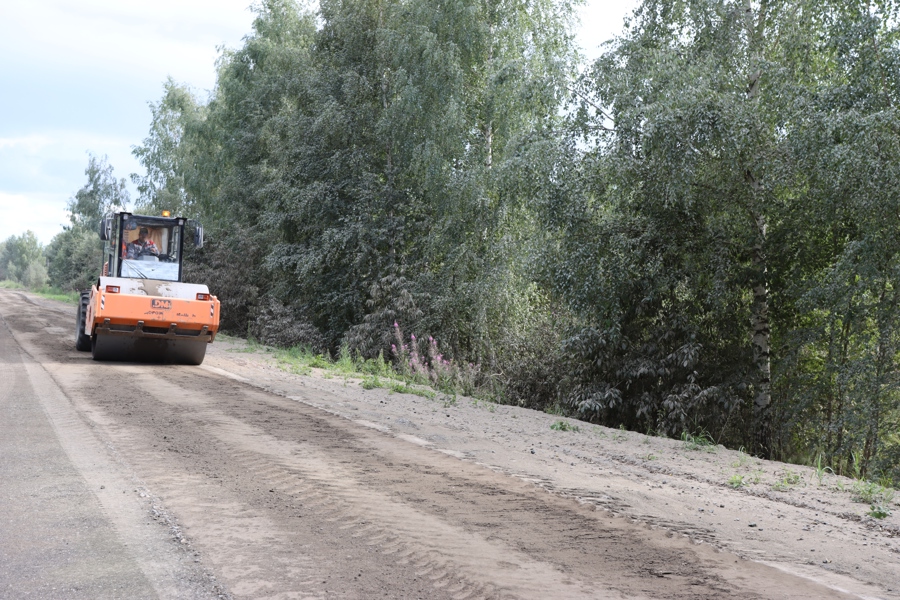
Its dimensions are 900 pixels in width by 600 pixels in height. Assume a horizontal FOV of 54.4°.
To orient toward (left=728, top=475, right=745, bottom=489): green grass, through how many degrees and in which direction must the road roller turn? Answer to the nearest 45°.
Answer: approximately 45° to its left

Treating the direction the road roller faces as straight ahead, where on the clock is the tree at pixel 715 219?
The tree is roughly at 10 o'clock from the road roller.

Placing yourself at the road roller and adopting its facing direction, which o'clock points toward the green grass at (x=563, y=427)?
The green grass is roughly at 11 o'clock from the road roller.

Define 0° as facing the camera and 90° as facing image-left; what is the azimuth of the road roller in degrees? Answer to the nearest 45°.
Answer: approximately 0°

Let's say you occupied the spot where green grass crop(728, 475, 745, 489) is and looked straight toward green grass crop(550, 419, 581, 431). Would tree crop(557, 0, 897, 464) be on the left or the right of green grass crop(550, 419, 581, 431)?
right
